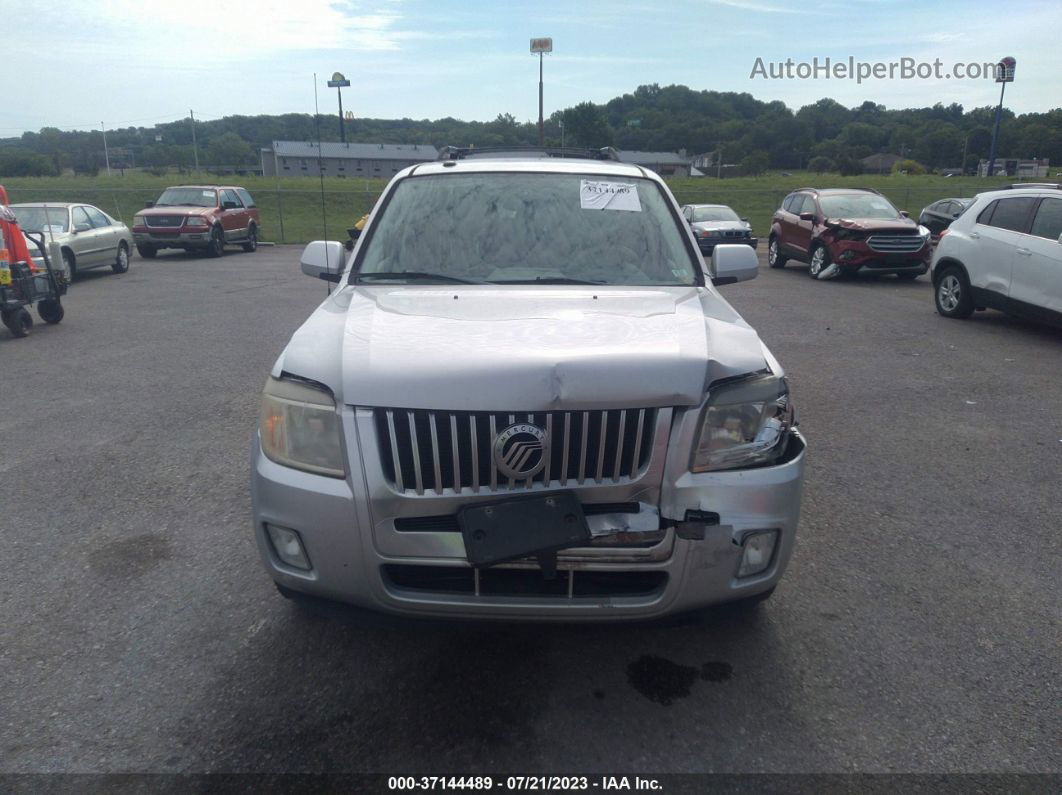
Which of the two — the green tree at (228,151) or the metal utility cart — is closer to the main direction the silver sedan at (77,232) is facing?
the metal utility cart

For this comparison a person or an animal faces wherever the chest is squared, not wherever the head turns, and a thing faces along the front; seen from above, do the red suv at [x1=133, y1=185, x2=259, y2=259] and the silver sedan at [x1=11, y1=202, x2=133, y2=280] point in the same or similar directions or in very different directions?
same or similar directions

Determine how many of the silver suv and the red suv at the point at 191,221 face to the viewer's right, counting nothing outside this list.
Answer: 0

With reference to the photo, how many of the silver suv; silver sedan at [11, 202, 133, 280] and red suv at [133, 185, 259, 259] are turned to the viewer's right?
0

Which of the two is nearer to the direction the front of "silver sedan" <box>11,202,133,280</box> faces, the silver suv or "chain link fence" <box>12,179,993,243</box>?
the silver suv

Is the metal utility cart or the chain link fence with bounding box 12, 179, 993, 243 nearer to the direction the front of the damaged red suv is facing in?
the metal utility cart

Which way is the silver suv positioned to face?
toward the camera

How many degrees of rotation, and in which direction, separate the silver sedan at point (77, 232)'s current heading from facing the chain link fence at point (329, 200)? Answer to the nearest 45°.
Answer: approximately 180°

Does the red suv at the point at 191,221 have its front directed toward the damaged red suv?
no

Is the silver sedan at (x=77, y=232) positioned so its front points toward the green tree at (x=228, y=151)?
no

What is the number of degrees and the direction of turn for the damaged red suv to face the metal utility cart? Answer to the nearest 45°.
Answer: approximately 90° to its right

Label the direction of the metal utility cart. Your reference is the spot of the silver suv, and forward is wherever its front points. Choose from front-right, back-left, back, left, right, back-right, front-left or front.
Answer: back-right

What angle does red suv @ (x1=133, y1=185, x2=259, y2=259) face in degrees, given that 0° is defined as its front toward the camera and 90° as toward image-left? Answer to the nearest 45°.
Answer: approximately 45°

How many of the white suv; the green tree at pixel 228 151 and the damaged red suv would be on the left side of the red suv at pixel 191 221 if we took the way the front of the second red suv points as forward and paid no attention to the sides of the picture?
2

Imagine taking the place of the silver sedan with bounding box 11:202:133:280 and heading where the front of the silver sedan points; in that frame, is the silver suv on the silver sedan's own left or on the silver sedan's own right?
on the silver sedan's own left

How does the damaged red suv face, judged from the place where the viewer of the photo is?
facing the viewer and to the right of the viewer

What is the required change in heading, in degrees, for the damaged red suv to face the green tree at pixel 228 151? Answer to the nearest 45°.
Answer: approximately 180°

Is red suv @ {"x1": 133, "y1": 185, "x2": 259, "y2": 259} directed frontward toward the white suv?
no

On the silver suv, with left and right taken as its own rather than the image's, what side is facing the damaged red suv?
back

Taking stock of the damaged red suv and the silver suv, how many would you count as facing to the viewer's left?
0

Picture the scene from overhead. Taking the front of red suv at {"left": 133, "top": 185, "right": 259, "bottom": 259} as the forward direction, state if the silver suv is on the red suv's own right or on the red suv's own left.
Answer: on the red suv's own left

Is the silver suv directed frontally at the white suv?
no
